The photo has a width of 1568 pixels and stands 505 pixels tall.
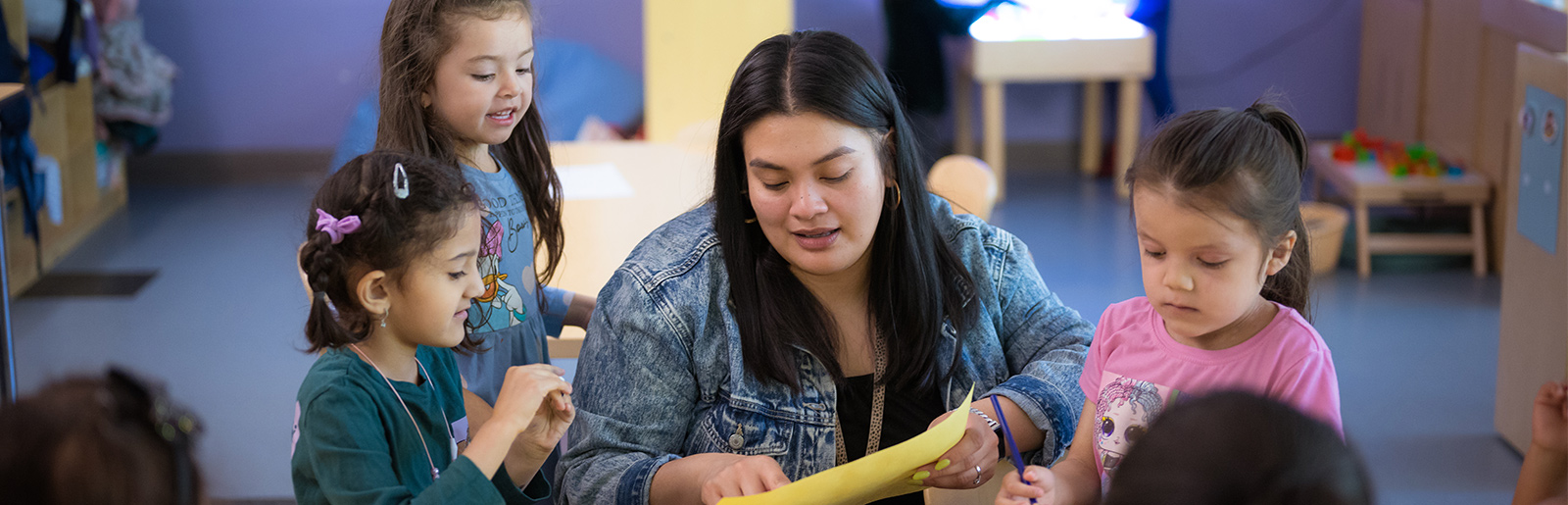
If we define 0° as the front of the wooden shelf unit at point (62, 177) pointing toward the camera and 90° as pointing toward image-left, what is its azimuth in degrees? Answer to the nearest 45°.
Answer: approximately 315°

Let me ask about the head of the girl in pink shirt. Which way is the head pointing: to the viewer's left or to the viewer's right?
to the viewer's left

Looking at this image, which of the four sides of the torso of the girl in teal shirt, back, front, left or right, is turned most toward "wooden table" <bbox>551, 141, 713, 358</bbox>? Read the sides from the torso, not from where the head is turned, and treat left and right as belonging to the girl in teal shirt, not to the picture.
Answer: left

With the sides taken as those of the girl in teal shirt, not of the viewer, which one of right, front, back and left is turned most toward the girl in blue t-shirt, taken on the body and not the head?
left

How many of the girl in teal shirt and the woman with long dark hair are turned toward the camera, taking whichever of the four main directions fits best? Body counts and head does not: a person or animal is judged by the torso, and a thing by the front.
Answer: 1

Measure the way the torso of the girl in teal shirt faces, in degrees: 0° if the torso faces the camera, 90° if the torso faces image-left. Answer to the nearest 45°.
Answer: approximately 270°

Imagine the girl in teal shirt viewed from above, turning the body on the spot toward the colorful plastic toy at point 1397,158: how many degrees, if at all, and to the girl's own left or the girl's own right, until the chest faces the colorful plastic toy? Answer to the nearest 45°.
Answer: approximately 45° to the girl's own left

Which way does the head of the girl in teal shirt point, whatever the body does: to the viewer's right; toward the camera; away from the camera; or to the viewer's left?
to the viewer's right

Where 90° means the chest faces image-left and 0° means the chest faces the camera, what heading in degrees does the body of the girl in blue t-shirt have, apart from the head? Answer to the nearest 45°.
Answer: approximately 315°

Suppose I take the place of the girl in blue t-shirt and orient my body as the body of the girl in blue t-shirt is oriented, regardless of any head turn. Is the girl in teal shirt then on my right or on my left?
on my right
